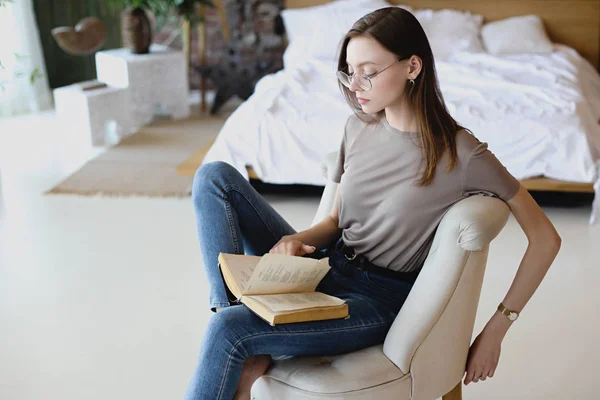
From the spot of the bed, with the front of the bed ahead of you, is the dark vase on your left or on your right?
on your right

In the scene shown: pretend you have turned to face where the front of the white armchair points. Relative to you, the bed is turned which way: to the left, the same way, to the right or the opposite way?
to the left

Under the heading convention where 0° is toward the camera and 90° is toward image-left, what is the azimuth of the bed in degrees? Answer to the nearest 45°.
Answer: approximately 0°

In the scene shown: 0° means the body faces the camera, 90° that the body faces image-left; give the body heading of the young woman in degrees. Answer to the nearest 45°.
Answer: approximately 45°

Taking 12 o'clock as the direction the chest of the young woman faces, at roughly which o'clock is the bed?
The bed is roughly at 5 o'clock from the young woman.

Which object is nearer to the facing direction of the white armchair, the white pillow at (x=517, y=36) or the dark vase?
the dark vase

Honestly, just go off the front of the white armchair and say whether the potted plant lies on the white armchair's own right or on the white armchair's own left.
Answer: on the white armchair's own right

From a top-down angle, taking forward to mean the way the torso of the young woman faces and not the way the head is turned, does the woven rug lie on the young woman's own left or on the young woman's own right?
on the young woman's own right

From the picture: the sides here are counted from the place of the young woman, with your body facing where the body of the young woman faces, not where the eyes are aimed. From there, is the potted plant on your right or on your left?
on your right

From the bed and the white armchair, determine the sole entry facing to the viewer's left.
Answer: the white armchair

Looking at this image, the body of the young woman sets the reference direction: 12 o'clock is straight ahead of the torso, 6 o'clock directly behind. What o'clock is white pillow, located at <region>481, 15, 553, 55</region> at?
The white pillow is roughly at 5 o'clock from the young woman.

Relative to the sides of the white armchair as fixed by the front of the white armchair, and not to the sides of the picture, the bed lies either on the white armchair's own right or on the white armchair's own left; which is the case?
on the white armchair's own right

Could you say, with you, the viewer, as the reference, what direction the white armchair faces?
facing to the left of the viewer

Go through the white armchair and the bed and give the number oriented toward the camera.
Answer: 1
